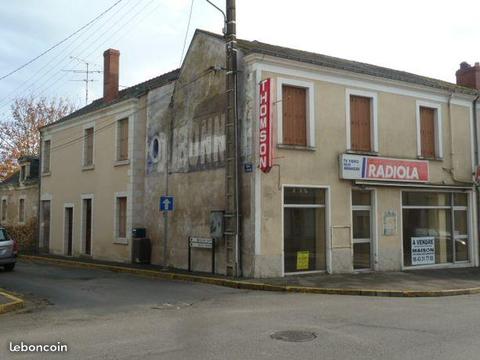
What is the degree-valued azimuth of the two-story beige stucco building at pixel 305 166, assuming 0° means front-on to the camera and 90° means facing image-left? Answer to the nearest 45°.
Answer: approximately 315°

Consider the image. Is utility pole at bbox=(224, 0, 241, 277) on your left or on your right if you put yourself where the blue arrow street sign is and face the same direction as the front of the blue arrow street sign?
on your left

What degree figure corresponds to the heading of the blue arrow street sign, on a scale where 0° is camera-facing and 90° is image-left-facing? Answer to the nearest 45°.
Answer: approximately 0°
